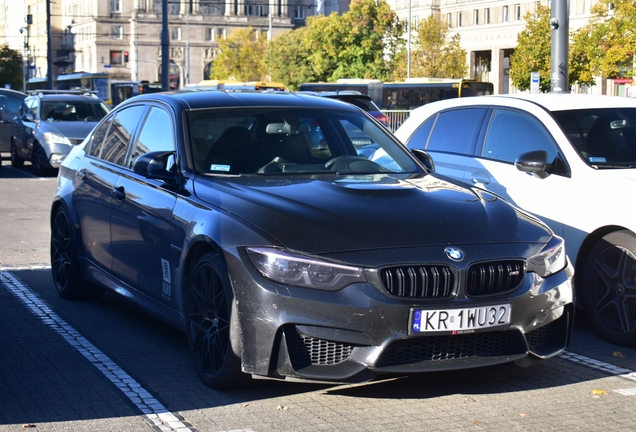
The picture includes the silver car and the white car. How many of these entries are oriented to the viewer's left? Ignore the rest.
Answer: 0

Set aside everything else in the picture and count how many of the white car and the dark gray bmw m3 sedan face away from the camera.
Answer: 0

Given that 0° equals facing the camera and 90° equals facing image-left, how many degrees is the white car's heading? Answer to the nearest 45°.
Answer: approximately 315°

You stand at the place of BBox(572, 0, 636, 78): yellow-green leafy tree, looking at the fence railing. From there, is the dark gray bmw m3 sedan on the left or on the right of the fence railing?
left

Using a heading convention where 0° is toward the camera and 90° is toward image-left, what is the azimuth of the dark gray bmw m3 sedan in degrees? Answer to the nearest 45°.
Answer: approximately 315°

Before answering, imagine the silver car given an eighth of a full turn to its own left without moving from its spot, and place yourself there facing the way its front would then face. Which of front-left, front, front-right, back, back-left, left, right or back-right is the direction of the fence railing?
front-left

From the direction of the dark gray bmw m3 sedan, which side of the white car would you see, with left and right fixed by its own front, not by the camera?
right

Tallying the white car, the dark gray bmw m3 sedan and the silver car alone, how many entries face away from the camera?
0

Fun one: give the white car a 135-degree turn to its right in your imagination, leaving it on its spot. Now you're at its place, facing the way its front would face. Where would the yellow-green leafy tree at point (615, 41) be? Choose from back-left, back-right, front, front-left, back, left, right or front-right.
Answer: right

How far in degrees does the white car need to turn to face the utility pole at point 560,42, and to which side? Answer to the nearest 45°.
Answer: approximately 135° to its left

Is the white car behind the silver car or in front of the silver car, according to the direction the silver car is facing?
in front

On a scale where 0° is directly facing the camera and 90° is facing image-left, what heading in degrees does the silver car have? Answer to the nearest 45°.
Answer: approximately 315°

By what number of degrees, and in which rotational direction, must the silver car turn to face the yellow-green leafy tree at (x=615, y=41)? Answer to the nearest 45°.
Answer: approximately 90° to its left
